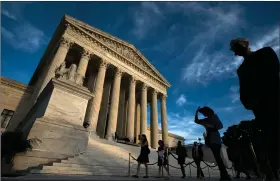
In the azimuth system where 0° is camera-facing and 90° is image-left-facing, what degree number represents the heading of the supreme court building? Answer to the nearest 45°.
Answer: approximately 315°

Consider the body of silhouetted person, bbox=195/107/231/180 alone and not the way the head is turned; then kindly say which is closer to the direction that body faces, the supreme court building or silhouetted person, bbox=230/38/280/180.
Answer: the supreme court building

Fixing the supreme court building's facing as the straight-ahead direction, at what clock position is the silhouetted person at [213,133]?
The silhouetted person is roughly at 1 o'clock from the supreme court building.

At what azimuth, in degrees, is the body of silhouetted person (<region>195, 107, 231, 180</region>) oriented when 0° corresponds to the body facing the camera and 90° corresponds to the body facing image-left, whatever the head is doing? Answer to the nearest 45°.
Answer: approximately 90°

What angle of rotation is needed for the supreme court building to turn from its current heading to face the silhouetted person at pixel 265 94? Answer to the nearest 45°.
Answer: approximately 45° to its right

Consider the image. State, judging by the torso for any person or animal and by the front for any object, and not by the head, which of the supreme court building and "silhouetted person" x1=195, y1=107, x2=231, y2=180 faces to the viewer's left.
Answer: the silhouetted person

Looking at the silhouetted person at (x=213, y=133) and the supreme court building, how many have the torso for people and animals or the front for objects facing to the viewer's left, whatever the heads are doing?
1

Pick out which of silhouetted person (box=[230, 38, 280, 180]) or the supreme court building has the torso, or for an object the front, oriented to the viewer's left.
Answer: the silhouetted person

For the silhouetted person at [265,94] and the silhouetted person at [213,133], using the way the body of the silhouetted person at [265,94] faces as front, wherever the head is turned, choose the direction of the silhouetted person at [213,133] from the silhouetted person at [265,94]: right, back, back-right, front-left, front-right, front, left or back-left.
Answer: front-right

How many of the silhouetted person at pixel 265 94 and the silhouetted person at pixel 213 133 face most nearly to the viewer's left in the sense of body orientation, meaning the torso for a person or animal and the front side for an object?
2

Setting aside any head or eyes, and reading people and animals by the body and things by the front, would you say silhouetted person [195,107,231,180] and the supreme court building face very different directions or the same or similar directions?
very different directions

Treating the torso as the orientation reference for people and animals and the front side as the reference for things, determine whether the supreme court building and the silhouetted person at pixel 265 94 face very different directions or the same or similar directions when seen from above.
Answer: very different directions

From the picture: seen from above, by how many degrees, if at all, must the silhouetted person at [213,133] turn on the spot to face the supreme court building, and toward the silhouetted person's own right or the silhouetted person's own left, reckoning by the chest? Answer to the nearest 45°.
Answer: approximately 45° to the silhouetted person's own right

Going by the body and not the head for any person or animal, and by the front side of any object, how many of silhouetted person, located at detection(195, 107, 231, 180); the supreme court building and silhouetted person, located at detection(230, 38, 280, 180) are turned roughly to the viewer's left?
2

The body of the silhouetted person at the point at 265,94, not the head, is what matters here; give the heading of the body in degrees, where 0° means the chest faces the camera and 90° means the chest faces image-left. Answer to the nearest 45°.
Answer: approximately 90°

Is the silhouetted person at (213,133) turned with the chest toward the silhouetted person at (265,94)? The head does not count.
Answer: no
